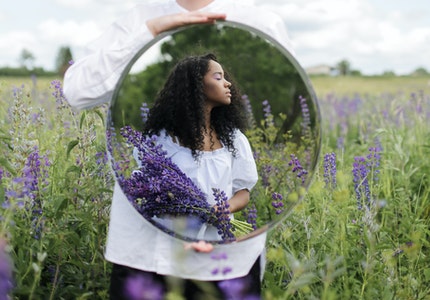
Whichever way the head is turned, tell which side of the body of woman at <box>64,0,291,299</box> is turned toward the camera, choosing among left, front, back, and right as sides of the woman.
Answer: front

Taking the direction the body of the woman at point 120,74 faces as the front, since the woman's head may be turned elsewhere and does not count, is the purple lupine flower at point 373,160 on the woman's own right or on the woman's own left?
on the woman's own left

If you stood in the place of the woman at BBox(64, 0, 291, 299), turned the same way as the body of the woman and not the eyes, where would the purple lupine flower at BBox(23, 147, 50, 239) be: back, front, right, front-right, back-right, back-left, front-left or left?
back-right
